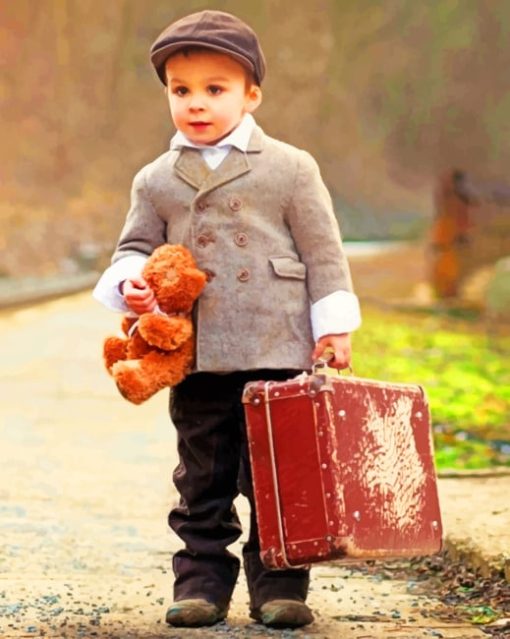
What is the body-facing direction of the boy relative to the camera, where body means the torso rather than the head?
toward the camera
